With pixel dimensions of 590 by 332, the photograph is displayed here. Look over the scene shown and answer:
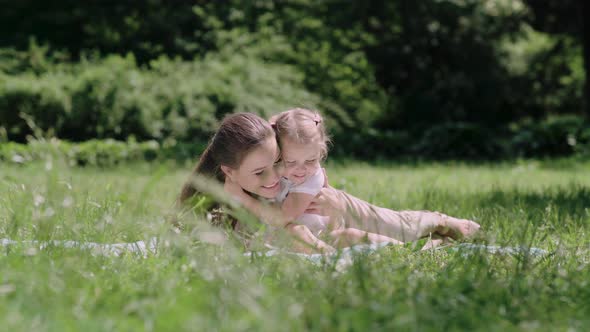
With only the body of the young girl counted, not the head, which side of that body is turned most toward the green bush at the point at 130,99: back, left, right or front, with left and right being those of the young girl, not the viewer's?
right

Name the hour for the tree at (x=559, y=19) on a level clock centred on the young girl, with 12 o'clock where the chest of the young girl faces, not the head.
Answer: The tree is roughly at 4 o'clock from the young girl.

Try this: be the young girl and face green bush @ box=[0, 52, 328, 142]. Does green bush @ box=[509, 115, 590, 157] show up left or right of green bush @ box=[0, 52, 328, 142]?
right

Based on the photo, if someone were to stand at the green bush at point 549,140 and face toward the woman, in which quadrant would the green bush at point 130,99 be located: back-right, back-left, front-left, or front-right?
front-right

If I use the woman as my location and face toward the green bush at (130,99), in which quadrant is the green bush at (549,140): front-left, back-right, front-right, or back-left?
front-right

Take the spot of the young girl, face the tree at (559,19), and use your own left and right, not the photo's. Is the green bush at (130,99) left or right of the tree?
left

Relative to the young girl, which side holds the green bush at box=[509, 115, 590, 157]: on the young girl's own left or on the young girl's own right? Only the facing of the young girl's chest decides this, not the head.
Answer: on the young girl's own left
